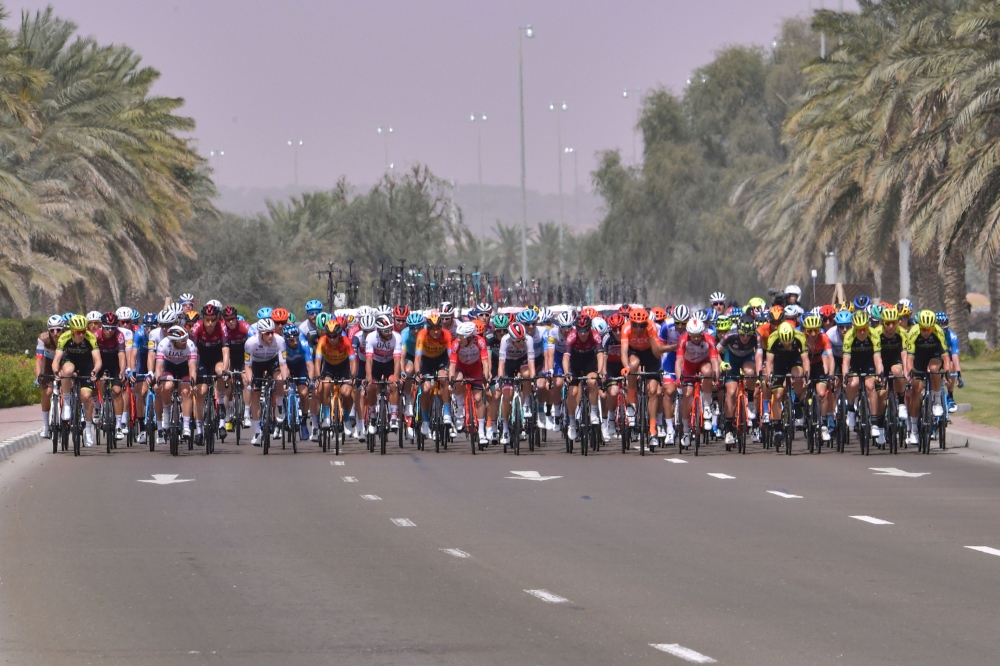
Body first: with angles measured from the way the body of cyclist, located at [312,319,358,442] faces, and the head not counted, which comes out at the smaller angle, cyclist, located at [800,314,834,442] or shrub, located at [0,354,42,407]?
the cyclist

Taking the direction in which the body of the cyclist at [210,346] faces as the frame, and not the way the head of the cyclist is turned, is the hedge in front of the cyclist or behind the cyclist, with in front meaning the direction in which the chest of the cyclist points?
behind

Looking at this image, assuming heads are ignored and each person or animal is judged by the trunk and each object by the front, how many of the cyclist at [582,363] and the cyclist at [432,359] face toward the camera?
2

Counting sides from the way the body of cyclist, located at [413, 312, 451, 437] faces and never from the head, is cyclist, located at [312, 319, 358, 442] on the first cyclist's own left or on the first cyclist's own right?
on the first cyclist's own right

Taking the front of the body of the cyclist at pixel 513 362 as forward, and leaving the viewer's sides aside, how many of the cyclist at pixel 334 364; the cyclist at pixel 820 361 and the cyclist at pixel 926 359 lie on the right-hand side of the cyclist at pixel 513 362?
1

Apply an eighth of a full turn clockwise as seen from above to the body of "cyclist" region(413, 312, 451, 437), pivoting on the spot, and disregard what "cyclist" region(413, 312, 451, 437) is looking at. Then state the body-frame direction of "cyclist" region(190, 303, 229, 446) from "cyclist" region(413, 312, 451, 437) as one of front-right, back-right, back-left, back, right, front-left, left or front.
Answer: front-right

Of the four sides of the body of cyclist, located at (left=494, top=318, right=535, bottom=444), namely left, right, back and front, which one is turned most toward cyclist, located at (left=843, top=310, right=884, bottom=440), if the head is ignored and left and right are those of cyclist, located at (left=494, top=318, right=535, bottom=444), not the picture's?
left
